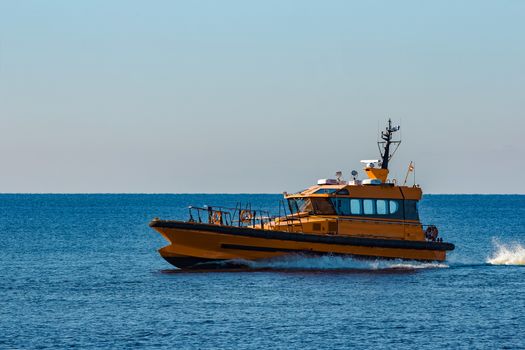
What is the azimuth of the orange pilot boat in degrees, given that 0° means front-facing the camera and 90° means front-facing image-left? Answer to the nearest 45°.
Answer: approximately 90°
